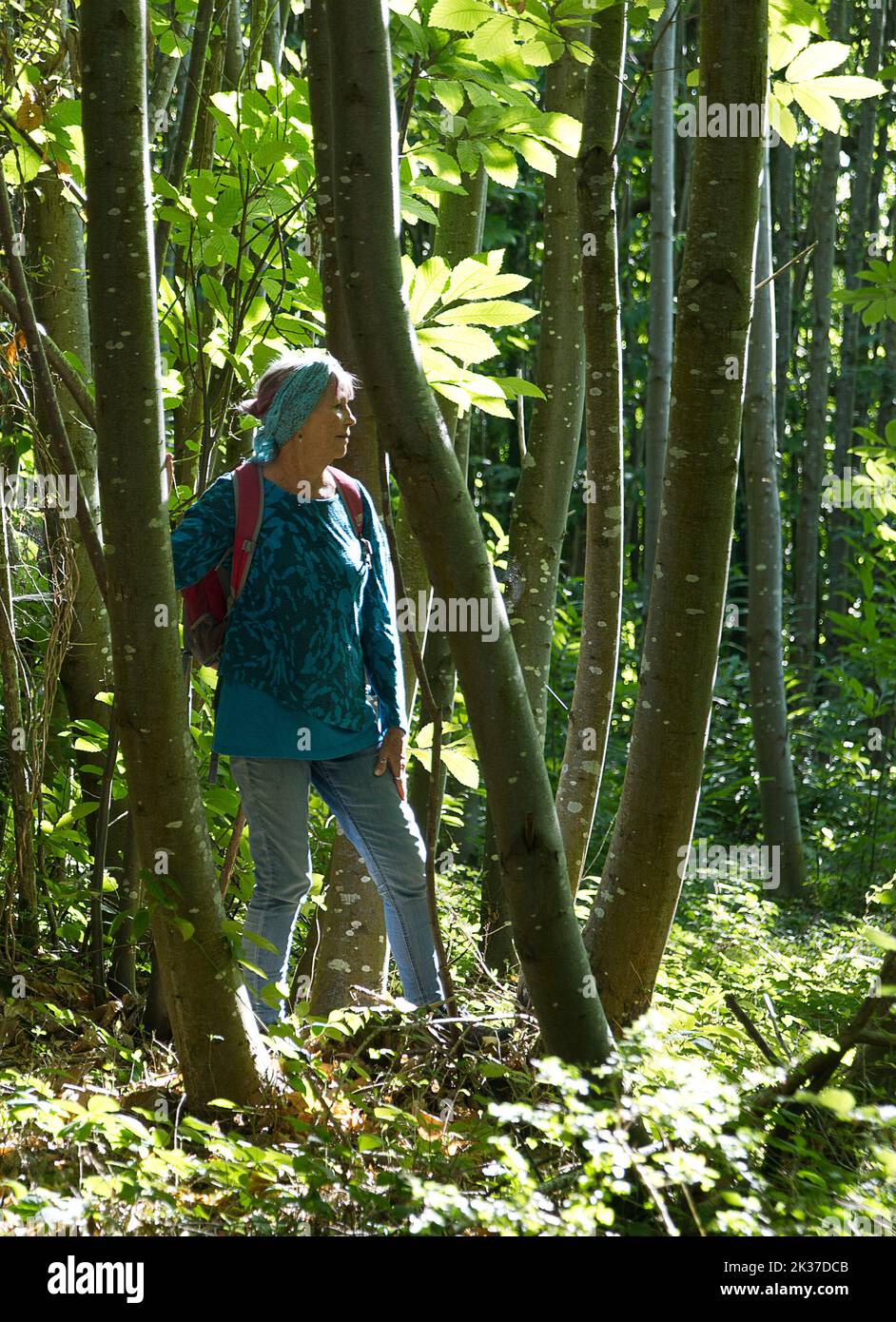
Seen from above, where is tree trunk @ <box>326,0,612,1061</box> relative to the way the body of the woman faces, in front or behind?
in front

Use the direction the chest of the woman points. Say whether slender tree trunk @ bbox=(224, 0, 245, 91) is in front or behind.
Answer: behind

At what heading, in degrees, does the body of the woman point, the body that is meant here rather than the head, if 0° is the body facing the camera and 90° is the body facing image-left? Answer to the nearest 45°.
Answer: approximately 315°

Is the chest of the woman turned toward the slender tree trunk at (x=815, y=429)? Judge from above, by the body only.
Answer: no

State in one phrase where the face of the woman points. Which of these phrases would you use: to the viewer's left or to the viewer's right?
to the viewer's right

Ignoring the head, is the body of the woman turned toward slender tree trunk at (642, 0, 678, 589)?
no

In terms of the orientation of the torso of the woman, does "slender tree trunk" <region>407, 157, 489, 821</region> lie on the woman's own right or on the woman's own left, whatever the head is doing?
on the woman's own left

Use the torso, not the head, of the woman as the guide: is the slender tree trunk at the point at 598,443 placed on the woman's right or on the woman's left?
on the woman's left

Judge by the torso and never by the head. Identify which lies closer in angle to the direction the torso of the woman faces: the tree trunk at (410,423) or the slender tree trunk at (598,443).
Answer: the tree trunk

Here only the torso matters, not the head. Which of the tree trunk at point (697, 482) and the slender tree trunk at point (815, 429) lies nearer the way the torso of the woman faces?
the tree trunk

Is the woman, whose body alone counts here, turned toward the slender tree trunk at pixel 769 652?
no

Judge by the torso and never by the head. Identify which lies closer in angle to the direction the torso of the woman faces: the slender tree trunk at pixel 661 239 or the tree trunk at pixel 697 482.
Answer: the tree trunk
